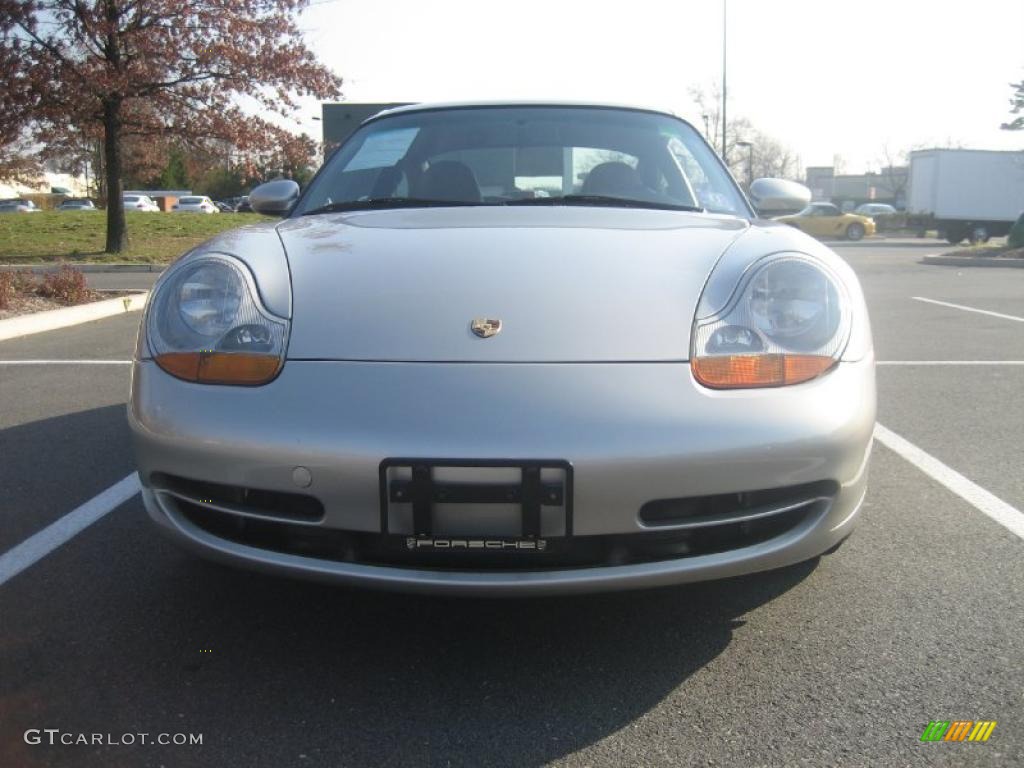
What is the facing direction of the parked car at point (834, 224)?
to the viewer's right

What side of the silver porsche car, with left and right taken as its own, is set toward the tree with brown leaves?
back

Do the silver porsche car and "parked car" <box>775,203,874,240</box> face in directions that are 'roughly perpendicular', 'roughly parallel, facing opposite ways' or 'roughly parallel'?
roughly perpendicular

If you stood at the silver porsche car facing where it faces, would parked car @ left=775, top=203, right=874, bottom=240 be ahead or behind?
behind

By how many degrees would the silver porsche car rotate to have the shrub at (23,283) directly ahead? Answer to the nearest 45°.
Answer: approximately 135° to its right

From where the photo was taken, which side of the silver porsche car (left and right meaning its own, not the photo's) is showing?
front

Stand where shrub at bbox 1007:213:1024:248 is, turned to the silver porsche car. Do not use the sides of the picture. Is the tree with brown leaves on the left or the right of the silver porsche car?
right
